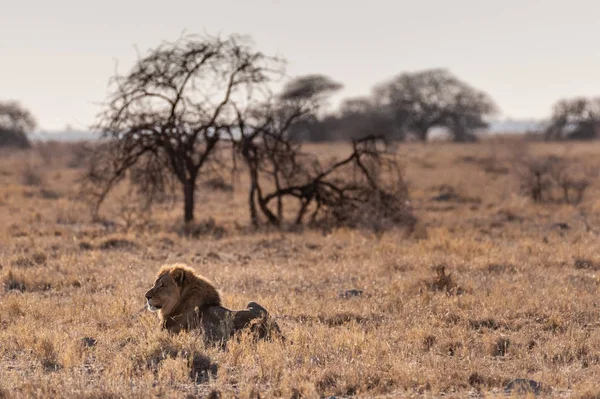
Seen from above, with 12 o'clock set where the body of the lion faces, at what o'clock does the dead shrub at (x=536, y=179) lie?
The dead shrub is roughly at 4 o'clock from the lion.

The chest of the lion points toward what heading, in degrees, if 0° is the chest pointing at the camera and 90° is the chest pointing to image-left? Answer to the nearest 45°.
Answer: approximately 90°

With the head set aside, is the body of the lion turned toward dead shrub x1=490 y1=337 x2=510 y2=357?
no

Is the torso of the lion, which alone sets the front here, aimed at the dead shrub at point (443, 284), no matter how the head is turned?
no

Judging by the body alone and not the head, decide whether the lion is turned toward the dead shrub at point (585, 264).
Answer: no

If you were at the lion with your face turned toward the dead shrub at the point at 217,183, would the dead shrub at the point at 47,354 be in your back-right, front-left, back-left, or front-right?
back-left

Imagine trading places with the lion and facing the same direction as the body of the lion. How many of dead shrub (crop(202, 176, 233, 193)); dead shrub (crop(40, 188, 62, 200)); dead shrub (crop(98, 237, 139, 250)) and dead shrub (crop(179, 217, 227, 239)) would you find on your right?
4

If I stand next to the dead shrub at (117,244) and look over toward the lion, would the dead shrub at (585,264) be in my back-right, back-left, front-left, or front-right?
front-left

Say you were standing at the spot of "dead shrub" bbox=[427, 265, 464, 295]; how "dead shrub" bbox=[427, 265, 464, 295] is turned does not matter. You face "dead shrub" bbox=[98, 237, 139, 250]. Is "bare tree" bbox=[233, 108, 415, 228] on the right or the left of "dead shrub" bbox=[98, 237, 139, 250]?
right

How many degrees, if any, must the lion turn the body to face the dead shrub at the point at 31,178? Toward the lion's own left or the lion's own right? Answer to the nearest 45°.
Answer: approximately 90° to the lion's own right

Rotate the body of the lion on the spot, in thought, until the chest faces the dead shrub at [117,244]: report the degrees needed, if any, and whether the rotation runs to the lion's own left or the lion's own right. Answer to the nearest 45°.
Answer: approximately 90° to the lion's own right

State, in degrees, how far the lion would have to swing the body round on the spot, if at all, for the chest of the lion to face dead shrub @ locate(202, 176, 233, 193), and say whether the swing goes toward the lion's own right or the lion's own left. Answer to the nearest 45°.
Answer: approximately 90° to the lion's own right

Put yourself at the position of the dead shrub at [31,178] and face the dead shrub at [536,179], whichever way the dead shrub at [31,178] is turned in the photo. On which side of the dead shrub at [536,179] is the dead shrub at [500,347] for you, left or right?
right

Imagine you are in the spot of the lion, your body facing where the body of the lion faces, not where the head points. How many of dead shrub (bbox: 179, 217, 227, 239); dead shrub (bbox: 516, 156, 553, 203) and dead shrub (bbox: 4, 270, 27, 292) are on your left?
0

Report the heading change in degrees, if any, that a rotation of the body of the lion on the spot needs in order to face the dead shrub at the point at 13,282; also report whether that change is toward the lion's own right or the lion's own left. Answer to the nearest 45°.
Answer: approximately 45° to the lion's own right

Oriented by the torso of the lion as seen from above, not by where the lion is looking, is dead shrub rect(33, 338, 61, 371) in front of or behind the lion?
in front
